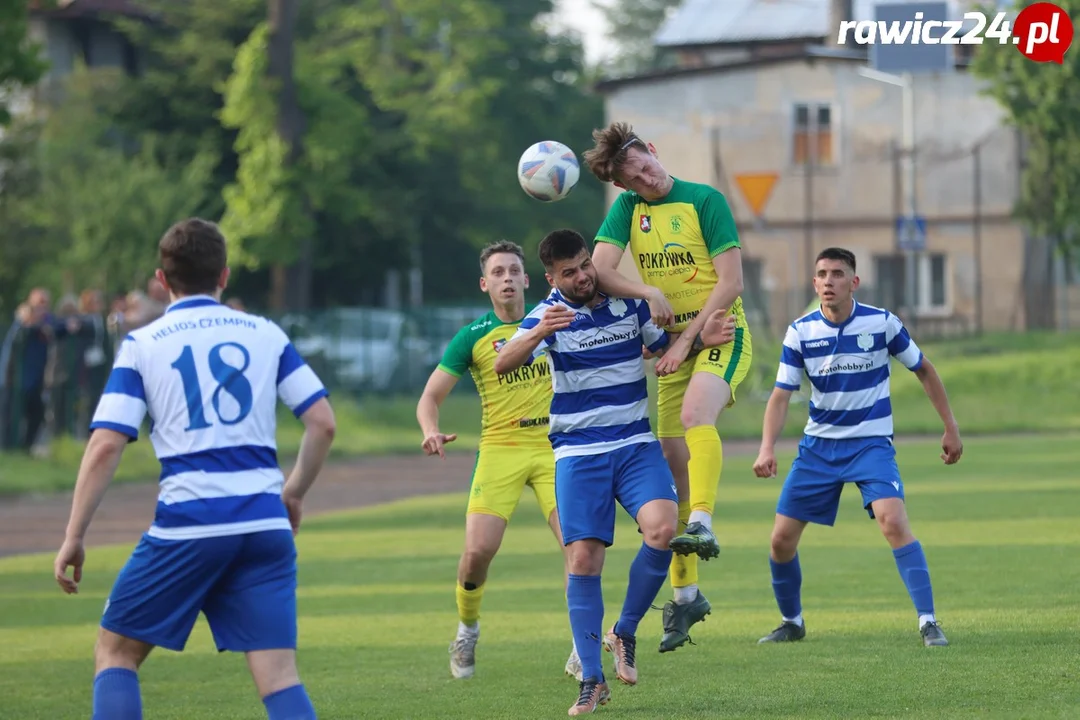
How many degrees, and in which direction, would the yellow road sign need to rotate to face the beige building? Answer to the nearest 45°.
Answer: approximately 180°

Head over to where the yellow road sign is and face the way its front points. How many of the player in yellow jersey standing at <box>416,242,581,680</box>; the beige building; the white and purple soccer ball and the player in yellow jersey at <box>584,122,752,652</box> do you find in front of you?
3

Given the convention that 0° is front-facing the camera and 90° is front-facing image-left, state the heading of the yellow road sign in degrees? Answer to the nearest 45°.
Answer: approximately 0°

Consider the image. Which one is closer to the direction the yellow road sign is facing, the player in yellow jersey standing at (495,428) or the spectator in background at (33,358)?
the player in yellow jersey standing

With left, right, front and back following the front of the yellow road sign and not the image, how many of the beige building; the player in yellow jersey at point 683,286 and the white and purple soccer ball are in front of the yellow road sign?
2

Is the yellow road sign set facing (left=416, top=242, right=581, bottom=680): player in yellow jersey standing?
yes

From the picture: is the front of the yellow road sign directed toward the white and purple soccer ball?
yes
